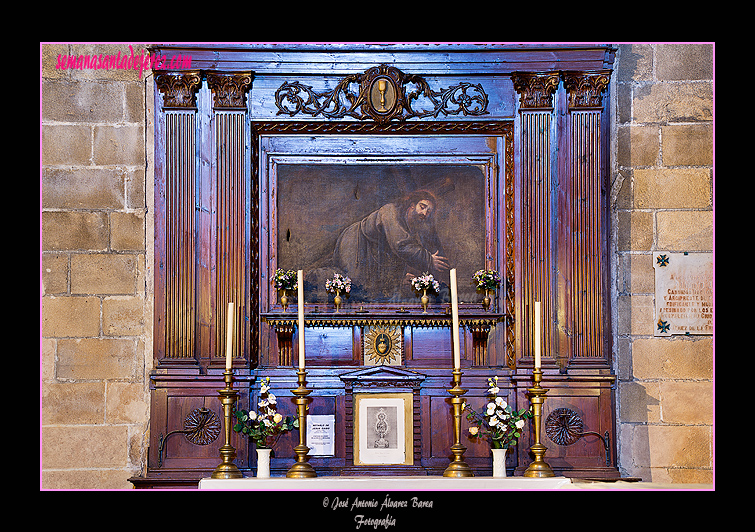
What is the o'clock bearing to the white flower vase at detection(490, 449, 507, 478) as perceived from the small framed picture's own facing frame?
The white flower vase is roughly at 10 o'clock from the small framed picture.

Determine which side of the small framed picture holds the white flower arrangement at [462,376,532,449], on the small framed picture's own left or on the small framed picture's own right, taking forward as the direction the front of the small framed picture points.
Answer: on the small framed picture's own left

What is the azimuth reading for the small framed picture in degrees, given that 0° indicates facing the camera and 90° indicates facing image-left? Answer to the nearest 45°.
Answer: approximately 0°

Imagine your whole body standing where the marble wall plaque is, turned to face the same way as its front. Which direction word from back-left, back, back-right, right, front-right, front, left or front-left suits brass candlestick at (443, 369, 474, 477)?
front-right

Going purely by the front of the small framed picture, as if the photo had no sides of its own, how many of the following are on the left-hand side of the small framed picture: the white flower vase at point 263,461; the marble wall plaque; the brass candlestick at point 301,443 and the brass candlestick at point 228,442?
1

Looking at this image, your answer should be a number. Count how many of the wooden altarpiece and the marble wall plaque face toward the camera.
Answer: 2

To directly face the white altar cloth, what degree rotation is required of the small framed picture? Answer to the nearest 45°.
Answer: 0° — it already faces it

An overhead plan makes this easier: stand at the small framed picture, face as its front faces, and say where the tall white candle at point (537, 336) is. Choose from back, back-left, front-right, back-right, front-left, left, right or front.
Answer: front-left

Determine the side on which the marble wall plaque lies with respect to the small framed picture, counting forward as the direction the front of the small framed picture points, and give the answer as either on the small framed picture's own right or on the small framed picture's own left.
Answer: on the small framed picture's own left

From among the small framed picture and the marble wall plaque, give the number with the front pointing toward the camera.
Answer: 2

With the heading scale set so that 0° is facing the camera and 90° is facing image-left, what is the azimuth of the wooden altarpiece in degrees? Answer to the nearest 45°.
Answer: approximately 0°

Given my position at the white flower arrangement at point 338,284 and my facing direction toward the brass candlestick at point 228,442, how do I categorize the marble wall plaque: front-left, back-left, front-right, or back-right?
back-left
